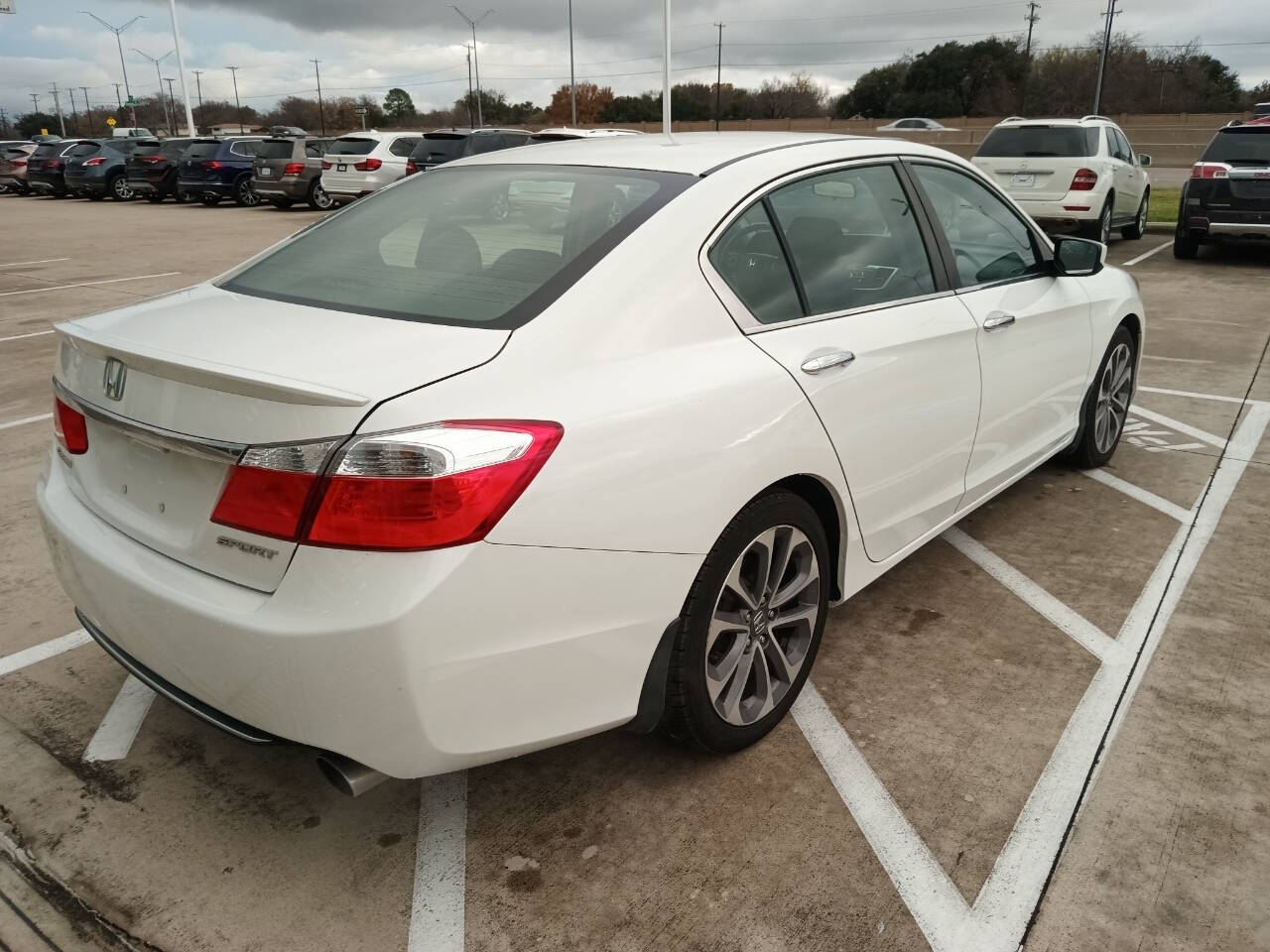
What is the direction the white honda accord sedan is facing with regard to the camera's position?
facing away from the viewer and to the right of the viewer

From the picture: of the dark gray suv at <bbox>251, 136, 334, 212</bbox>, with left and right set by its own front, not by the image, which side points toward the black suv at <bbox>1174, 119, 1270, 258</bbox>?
right

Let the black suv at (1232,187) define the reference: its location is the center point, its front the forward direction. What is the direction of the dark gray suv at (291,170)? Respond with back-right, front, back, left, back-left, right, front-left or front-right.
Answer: left

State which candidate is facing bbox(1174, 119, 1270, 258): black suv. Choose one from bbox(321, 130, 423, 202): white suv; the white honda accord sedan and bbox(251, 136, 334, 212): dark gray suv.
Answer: the white honda accord sedan

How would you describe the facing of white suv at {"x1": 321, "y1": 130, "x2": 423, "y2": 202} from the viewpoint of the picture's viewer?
facing away from the viewer and to the right of the viewer

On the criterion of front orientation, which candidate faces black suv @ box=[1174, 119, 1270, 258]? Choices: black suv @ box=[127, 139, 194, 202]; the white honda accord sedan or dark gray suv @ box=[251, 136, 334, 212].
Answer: the white honda accord sedan

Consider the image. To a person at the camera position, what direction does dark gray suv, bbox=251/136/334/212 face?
facing away from the viewer and to the right of the viewer

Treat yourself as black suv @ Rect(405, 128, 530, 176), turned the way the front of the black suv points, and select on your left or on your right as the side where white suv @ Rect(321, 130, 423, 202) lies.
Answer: on your left

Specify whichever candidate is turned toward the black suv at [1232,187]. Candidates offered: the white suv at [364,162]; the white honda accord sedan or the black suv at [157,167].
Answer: the white honda accord sedan

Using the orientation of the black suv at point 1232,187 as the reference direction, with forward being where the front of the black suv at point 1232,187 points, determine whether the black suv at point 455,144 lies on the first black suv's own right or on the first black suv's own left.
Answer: on the first black suv's own left

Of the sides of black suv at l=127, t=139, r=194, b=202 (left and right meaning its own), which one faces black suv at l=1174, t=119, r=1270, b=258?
right

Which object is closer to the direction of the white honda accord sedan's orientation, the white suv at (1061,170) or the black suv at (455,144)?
the white suv

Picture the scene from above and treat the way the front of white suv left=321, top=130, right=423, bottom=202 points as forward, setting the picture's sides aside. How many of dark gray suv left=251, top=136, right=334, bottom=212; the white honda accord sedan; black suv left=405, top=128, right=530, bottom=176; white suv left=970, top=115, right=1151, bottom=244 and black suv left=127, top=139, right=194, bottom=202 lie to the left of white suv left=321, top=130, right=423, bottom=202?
2

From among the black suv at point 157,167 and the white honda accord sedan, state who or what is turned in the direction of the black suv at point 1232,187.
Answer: the white honda accord sedan

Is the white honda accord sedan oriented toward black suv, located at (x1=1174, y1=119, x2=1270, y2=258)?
yes

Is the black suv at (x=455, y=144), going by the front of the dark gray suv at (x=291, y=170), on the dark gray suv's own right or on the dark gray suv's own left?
on the dark gray suv's own right

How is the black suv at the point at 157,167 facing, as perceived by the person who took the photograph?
facing away from the viewer and to the right of the viewer

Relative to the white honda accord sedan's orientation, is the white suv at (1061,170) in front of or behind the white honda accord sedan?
in front

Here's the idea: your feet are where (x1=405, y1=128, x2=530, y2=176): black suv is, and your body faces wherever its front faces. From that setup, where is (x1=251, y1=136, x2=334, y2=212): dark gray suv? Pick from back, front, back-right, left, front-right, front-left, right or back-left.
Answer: left

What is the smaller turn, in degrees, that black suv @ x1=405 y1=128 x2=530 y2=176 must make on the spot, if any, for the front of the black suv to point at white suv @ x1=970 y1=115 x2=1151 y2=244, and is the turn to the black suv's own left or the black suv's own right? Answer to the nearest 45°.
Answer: approximately 90° to the black suv's own right
